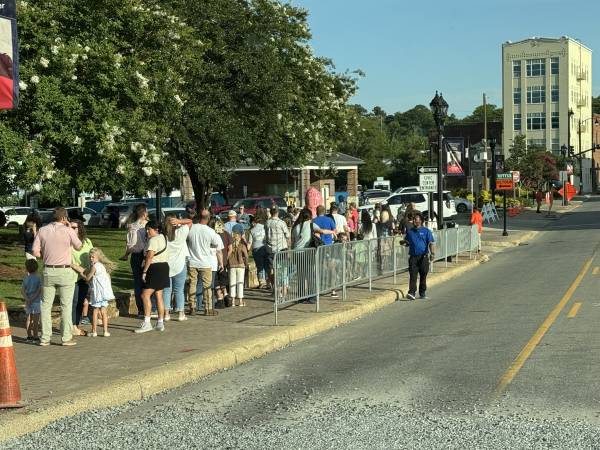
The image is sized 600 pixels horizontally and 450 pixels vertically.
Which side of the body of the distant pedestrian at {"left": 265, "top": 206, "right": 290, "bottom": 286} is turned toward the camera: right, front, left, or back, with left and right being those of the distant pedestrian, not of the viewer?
back

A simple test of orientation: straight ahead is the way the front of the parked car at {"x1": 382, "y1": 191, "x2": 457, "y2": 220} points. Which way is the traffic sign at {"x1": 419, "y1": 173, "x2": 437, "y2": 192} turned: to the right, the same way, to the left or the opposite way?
to the left

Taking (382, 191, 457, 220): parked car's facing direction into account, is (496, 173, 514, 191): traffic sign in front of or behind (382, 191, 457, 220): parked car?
behind

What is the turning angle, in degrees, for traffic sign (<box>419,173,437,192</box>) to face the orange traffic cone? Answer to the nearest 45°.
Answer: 0° — it already faces it

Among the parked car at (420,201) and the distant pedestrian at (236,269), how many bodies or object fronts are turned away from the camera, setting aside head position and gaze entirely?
1

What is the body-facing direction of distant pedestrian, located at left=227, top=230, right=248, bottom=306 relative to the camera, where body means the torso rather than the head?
away from the camera

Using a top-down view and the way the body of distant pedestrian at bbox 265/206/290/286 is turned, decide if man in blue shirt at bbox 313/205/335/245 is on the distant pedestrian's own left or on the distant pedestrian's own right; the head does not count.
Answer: on the distant pedestrian's own right

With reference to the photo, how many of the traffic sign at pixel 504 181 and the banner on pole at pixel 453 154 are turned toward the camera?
2

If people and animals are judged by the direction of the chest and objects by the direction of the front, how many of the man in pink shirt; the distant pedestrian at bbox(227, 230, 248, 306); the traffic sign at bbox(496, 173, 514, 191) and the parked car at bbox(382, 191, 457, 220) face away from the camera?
2

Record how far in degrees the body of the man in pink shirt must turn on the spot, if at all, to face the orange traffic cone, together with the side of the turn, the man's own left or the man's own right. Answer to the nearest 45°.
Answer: approximately 180°
